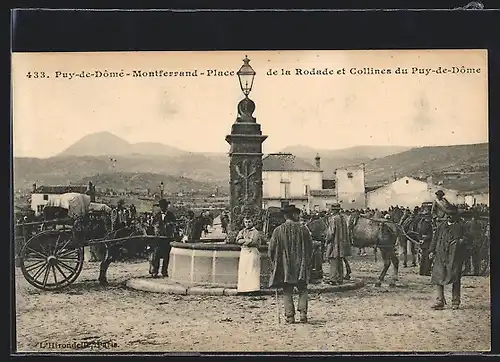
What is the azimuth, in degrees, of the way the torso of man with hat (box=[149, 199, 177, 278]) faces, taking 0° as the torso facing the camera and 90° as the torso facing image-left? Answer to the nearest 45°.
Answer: approximately 0°

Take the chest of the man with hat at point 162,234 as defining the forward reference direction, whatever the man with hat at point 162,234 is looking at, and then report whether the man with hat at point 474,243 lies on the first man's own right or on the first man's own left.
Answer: on the first man's own left

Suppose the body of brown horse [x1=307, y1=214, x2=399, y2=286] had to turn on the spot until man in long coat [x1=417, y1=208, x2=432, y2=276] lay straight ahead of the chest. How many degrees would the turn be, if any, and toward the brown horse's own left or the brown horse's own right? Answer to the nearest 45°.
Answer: approximately 180°

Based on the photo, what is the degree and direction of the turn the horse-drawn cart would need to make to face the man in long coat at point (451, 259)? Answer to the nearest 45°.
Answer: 0° — it already faces them

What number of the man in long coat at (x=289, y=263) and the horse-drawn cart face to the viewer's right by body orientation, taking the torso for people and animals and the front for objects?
1

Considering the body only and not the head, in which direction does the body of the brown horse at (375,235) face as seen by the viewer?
to the viewer's left

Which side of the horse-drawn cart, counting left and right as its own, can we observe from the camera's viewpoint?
right
